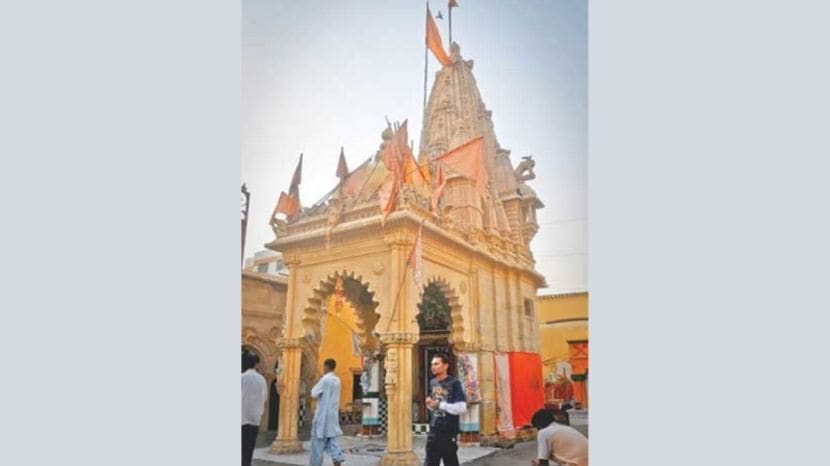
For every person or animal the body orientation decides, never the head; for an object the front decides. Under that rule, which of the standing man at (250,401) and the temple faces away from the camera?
the standing man

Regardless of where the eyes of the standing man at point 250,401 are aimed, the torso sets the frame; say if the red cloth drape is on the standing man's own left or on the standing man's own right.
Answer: on the standing man's own right

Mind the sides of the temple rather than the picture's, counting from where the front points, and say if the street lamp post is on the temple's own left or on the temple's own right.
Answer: on the temple's own right

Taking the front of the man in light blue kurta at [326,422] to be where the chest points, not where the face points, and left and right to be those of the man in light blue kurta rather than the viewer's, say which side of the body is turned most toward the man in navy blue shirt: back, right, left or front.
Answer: back

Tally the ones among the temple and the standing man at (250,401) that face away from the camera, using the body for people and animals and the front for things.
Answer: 1

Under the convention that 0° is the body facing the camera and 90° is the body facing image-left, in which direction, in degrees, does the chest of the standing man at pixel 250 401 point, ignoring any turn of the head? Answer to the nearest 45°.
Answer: approximately 180°

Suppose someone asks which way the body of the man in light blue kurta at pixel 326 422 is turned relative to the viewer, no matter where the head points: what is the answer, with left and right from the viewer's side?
facing away from the viewer and to the left of the viewer

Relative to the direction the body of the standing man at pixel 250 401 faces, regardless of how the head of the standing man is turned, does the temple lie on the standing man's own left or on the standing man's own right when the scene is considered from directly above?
on the standing man's own right

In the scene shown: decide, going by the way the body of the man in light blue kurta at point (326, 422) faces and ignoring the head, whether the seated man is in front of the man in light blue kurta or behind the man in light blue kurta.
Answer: behind
